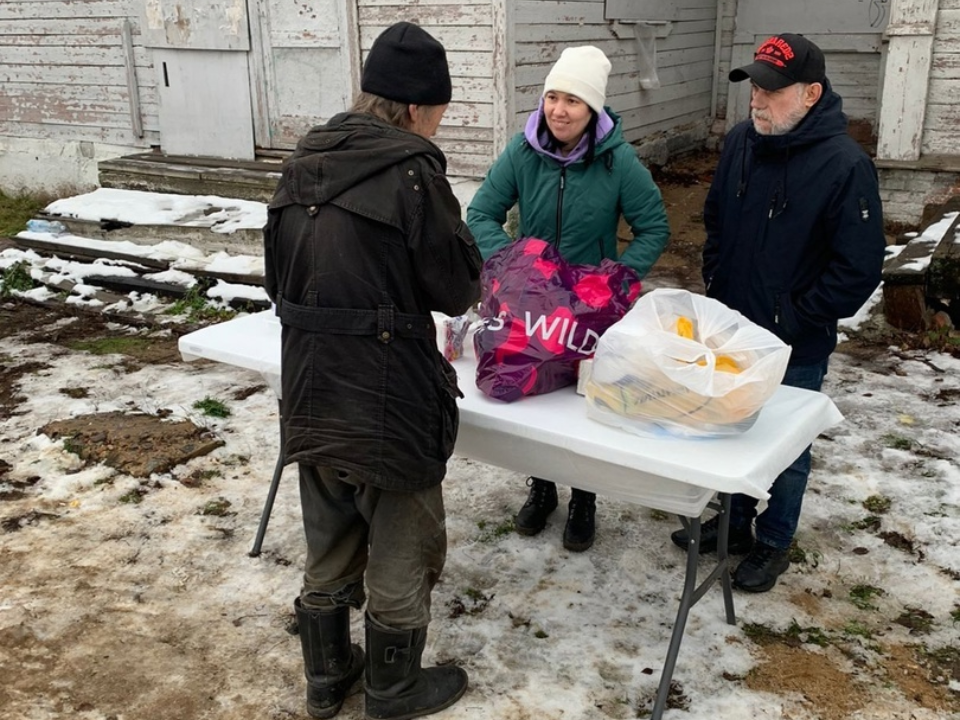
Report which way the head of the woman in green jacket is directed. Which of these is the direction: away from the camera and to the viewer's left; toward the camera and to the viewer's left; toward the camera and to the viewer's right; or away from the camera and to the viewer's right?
toward the camera and to the viewer's left

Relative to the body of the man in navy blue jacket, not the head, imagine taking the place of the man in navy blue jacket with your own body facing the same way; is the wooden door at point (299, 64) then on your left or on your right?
on your right

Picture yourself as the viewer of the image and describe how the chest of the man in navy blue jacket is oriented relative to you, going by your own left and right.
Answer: facing the viewer and to the left of the viewer

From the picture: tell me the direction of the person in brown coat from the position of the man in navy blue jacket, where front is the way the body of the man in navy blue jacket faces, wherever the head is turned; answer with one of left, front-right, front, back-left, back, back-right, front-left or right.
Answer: front

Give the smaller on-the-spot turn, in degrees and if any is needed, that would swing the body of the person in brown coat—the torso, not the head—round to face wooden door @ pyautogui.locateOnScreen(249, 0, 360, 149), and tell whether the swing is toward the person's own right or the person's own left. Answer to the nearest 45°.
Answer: approximately 45° to the person's own left

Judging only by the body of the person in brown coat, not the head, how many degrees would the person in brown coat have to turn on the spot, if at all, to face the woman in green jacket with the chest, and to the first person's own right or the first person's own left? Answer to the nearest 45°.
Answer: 0° — they already face them

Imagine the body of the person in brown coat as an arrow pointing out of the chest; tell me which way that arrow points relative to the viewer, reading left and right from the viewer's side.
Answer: facing away from the viewer and to the right of the viewer

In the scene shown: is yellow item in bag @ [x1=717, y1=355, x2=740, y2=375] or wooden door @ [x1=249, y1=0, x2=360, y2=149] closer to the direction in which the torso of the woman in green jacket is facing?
the yellow item in bag

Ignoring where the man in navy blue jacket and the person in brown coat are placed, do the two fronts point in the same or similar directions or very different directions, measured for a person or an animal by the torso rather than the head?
very different directions

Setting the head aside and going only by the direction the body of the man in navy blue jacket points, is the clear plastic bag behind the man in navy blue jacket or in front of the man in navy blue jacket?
in front

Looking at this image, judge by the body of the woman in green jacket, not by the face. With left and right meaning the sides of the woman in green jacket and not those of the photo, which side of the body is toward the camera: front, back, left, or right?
front

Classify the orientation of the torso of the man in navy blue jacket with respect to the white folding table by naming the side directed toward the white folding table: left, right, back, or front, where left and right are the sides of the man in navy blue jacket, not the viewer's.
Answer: front

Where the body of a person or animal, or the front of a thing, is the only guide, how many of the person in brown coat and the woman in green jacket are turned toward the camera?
1

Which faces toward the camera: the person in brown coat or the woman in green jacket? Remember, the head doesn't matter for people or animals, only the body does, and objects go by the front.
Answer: the woman in green jacket

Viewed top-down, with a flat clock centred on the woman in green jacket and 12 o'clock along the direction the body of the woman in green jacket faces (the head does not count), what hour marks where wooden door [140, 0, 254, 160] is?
The wooden door is roughly at 5 o'clock from the woman in green jacket.
